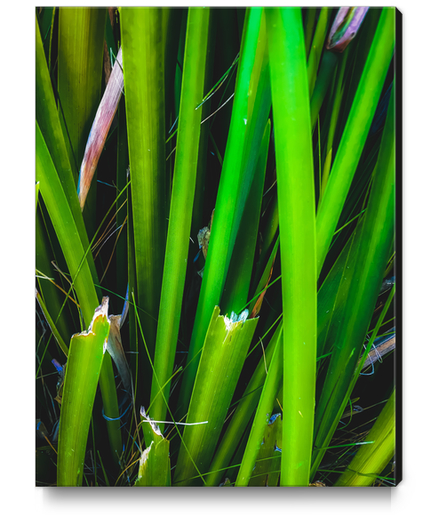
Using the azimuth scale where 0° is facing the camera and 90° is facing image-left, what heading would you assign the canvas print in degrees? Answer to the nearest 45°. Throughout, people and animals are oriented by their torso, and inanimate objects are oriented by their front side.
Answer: approximately 0°
